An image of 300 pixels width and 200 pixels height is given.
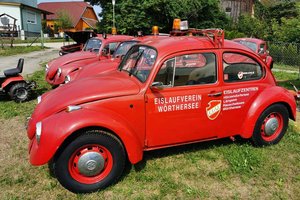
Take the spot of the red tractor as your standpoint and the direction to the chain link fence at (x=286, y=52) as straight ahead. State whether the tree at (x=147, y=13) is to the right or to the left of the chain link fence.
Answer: left

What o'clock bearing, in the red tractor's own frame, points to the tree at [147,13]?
The tree is roughly at 4 o'clock from the red tractor.

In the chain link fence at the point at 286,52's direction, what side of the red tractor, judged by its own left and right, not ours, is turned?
back

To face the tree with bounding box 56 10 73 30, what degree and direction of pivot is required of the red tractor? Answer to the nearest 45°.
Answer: approximately 90° to its right

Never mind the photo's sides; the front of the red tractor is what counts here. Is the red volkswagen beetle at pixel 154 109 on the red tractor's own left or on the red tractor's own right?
on the red tractor's own left

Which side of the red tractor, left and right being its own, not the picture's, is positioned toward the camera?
left
